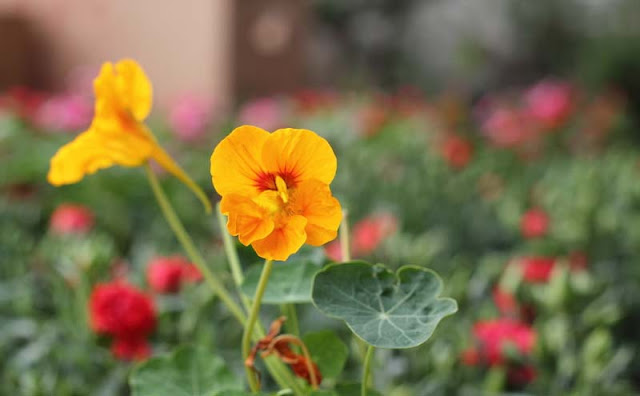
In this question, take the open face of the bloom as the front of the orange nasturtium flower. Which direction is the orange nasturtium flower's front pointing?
toward the camera

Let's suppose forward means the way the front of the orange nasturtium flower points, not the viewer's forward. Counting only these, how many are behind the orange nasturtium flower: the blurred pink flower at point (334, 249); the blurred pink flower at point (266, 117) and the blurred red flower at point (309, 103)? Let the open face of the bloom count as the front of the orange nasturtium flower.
3

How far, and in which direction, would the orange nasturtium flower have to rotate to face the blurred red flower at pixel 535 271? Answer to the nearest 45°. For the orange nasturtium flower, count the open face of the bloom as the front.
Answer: approximately 135° to its left

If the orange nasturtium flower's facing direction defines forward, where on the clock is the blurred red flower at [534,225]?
The blurred red flower is roughly at 7 o'clock from the orange nasturtium flower.

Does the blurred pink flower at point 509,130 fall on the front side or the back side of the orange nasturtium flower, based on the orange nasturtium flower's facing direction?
on the back side

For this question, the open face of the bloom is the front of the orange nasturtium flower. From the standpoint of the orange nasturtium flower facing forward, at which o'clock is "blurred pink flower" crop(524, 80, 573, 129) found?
The blurred pink flower is roughly at 7 o'clock from the orange nasturtium flower.

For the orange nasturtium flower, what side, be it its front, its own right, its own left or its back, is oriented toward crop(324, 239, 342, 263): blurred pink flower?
back

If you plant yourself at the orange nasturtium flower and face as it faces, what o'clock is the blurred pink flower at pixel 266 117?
The blurred pink flower is roughly at 6 o'clock from the orange nasturtium flower.

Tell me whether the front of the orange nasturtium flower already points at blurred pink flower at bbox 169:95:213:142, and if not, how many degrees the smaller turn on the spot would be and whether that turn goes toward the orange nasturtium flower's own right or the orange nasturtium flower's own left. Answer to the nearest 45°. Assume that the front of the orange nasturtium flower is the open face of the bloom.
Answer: approximately 180°

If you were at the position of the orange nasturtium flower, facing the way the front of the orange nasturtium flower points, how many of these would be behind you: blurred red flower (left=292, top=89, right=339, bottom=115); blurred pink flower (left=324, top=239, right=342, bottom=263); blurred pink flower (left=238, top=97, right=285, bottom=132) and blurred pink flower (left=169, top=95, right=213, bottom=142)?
4

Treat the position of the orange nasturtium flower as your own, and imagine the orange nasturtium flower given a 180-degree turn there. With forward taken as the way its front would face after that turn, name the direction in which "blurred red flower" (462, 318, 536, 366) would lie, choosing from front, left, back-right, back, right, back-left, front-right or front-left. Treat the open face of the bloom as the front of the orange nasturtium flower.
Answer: front-right

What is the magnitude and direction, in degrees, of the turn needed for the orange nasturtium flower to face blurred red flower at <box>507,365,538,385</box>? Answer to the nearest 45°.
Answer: approximately 135° to its left
